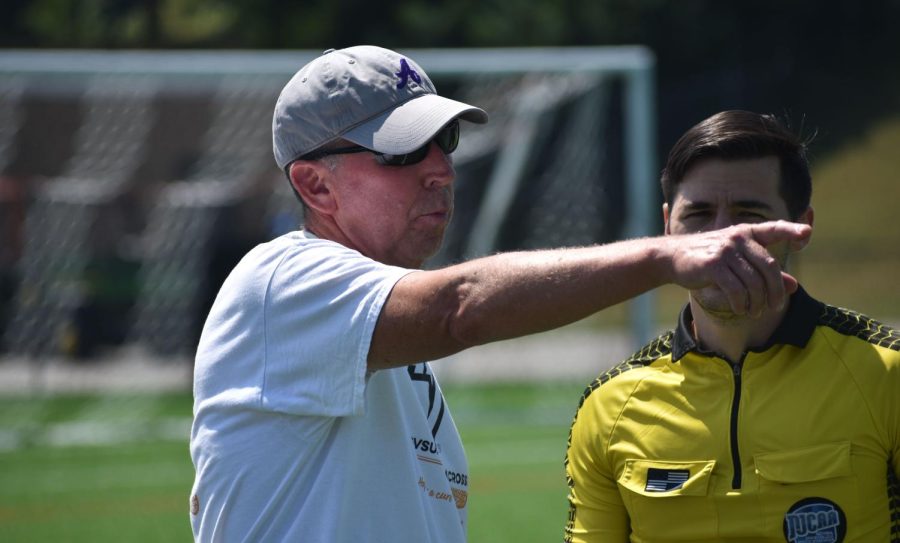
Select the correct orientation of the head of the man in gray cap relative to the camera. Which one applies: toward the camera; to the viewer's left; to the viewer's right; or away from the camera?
to the viewer's right

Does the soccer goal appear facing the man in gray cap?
yes

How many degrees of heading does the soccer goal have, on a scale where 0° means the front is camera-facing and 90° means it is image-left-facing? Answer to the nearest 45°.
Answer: approximately 0°
